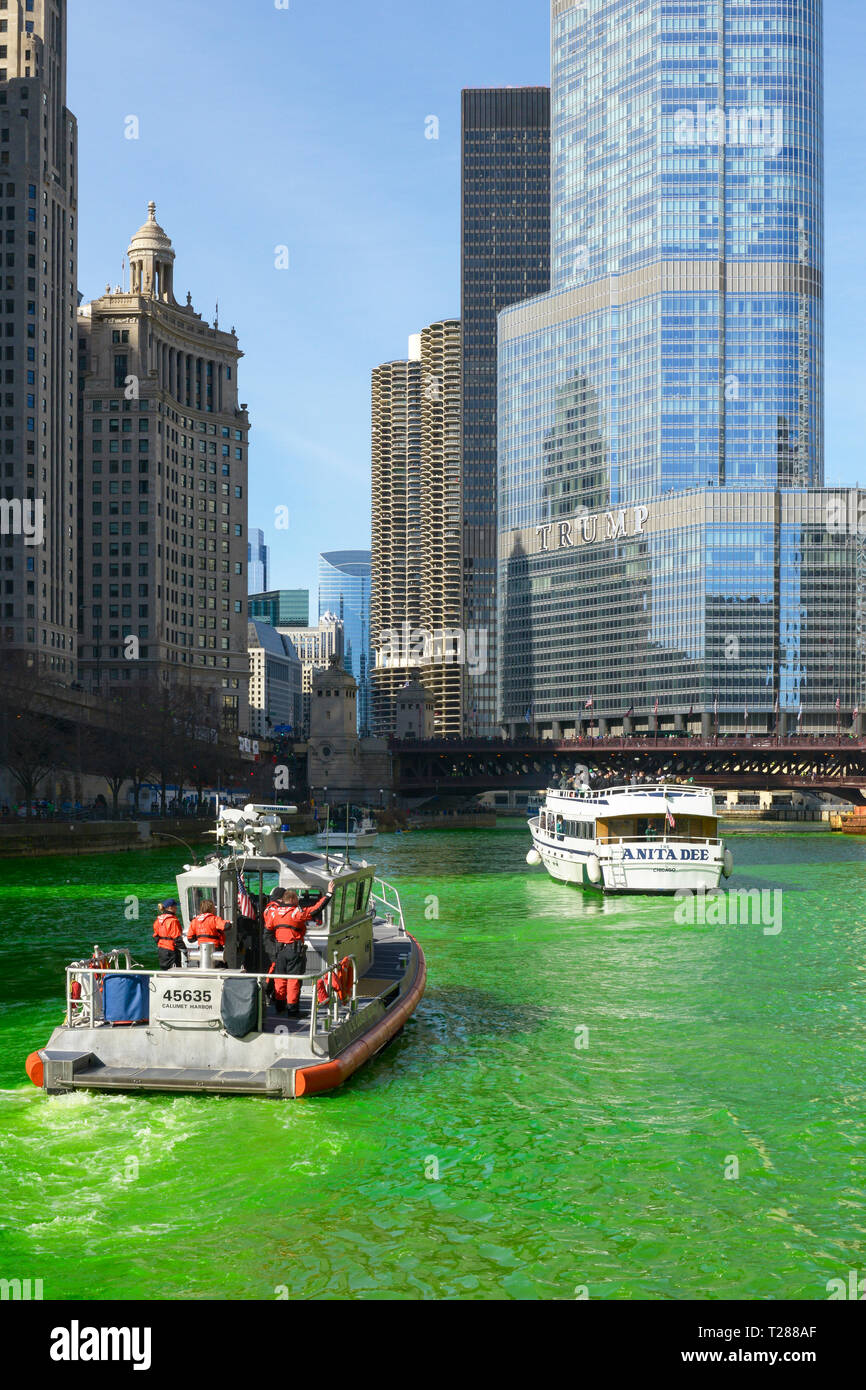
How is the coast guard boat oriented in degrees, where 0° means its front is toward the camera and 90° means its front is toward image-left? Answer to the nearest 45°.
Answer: approximately 225°
